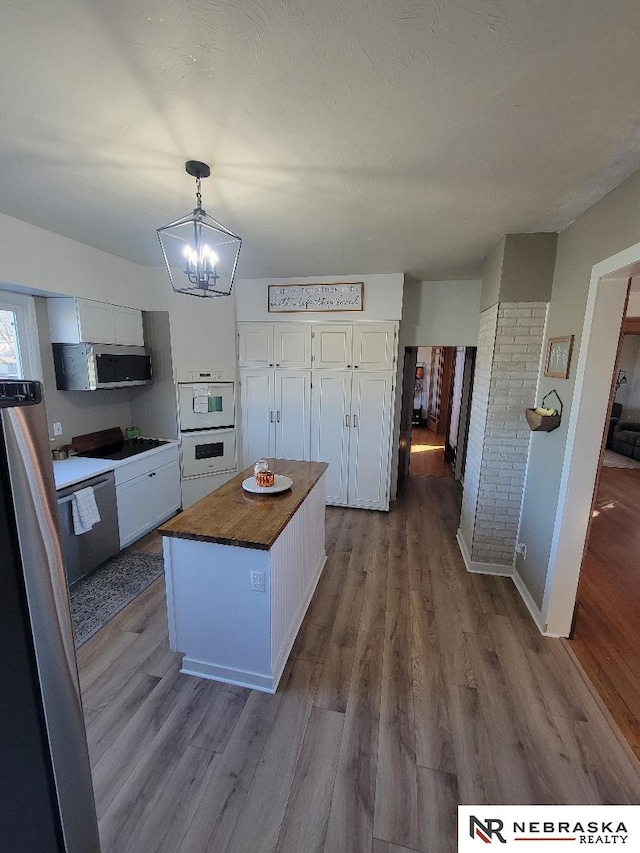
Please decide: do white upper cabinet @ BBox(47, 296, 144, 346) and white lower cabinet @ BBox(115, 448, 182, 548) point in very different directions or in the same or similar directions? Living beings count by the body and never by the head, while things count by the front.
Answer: same or similar directions

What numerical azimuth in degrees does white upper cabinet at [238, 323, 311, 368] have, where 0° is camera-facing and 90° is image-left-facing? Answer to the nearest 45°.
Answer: approximately 0°

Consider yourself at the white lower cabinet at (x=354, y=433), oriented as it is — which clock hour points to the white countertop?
The white countertop is roughly at 2 o'clock from the white lower cabinet.

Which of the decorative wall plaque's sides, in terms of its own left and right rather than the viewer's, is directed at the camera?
front

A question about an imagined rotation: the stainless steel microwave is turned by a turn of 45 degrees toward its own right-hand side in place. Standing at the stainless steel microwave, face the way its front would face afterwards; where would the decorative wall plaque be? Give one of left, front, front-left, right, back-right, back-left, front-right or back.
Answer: left

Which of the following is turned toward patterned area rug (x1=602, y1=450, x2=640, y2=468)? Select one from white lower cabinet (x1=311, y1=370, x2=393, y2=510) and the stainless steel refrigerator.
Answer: the stainless steel refrigerator

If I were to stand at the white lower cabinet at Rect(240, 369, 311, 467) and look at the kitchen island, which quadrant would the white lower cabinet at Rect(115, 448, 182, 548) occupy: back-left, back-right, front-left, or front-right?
front-right

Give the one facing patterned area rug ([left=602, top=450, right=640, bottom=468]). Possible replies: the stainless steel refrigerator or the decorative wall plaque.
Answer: the stainless steel refrigerator

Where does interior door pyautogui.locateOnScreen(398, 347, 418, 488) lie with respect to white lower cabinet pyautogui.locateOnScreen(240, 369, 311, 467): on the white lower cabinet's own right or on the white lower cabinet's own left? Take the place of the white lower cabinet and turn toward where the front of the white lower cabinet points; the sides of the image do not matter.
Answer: on the white lower cabinet's own left

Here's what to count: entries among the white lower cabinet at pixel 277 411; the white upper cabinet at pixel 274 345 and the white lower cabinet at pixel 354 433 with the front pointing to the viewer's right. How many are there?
0

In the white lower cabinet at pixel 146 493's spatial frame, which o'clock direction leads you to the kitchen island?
The kitchen island is roughly at 1 o'clock from the white lower cabinet.

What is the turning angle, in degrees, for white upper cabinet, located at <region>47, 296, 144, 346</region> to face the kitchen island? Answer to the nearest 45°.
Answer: approximately 45° to its right

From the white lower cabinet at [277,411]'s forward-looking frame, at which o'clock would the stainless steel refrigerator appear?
The stainless steel refrigerator is roughly at 12 o'clock from the white lower cabinet.

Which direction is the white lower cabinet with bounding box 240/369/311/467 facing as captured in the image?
toward the camera

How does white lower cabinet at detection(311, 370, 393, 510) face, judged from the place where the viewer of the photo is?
facing the viewer

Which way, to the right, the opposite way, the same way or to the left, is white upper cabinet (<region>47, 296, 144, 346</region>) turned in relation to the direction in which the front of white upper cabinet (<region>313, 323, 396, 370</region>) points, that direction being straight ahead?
to the left

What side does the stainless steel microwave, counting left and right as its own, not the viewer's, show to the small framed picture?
front

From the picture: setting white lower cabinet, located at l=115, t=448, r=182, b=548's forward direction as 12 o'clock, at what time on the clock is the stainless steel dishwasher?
The stainless steel dishwasher is roughly at 3 o'clock from the white lower cabinet.

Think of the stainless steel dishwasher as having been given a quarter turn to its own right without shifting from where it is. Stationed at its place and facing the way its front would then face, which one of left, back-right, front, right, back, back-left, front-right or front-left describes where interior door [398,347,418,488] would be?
back-left

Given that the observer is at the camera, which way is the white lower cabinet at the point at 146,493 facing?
facing the viewer and to the right of the viewer

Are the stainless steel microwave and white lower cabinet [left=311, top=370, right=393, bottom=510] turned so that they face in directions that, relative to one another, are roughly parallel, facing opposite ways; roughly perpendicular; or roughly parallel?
roughly perpendicular
